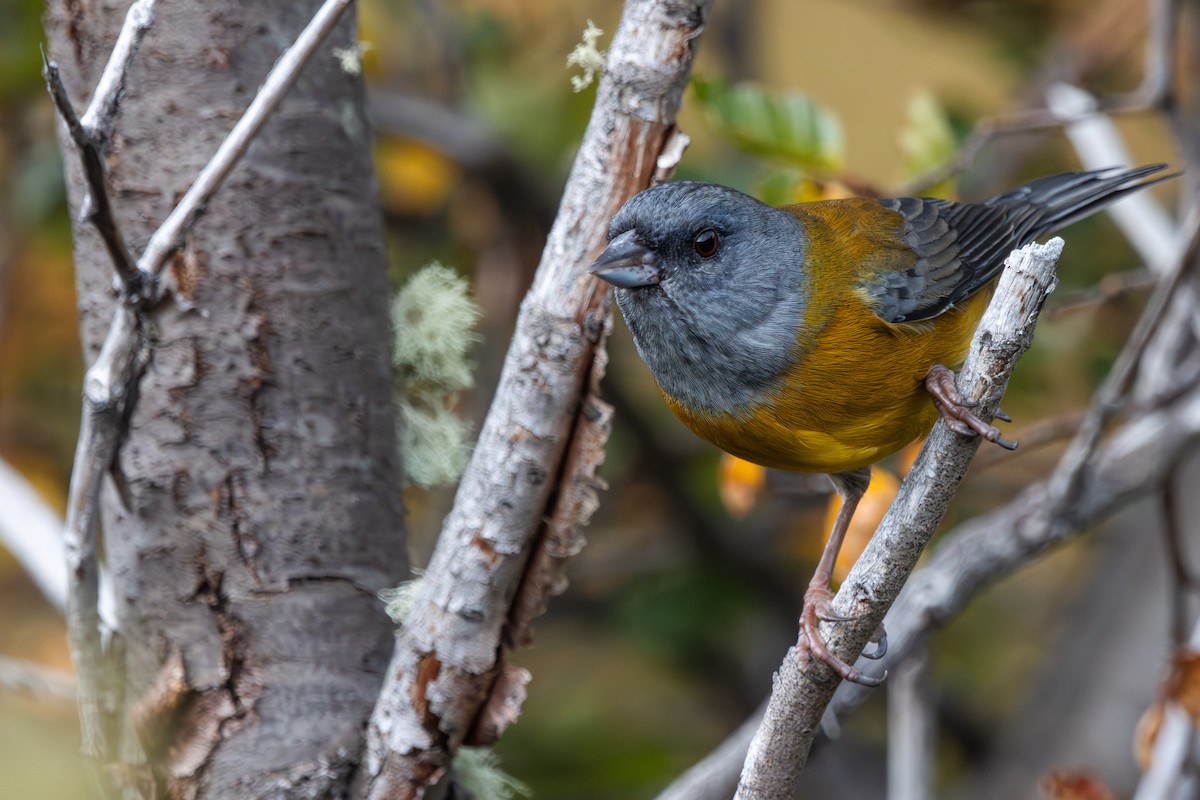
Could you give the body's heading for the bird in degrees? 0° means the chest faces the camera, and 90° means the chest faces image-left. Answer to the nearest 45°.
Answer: approximately 45°

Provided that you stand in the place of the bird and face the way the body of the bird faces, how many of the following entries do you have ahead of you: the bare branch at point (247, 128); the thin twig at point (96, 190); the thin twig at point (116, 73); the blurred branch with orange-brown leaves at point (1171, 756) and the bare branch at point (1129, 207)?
3

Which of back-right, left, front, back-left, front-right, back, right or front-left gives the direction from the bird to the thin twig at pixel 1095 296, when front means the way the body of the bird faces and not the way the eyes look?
back

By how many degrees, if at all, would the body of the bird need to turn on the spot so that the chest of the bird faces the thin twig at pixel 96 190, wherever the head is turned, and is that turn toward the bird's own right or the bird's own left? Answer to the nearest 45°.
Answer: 0° — it already faces it

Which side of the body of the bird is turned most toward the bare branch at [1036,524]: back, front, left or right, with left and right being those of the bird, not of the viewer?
back

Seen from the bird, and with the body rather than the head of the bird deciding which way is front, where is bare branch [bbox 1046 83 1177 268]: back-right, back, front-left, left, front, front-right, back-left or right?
back

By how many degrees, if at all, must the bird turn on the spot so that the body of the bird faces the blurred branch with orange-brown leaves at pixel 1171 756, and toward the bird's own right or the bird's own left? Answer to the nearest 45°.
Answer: approximately 180°
